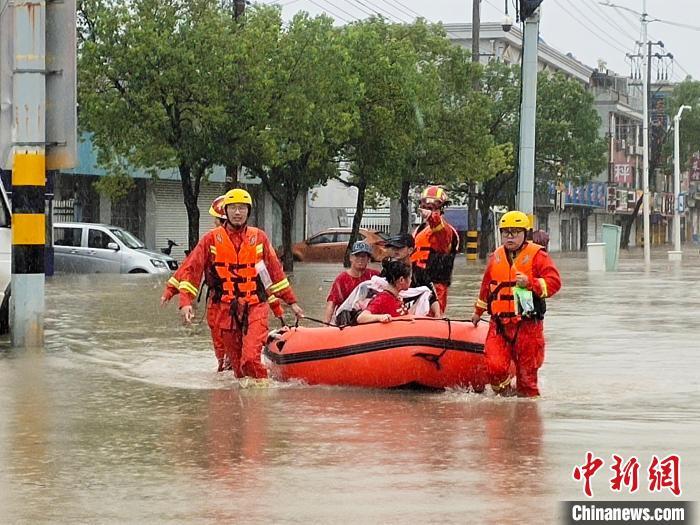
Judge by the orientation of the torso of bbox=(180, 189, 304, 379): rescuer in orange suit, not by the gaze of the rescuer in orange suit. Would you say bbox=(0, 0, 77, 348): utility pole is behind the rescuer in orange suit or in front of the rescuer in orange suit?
behind

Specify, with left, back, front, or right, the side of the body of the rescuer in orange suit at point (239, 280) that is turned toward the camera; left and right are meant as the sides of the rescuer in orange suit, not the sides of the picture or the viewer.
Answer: front

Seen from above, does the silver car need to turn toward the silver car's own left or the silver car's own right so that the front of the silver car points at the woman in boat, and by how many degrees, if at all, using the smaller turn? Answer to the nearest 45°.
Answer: approximately 45° to the silver car's own right

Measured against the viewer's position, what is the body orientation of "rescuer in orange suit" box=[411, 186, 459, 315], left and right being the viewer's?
facing the viewer and to the left of the viewer

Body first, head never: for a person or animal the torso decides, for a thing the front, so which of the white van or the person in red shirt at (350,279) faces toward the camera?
the person in red shirt

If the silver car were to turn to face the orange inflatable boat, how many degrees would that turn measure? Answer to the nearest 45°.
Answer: approximately 45° to its right

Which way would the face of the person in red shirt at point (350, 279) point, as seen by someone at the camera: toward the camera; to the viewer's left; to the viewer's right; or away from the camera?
toward the camera

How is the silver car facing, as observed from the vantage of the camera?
facing the viewer and to the right of the viewer

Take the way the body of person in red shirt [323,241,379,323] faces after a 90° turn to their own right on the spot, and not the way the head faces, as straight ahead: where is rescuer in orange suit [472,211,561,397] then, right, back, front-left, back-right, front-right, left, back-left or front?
back-left

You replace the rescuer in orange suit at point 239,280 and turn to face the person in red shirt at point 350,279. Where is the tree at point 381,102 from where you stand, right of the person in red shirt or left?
left

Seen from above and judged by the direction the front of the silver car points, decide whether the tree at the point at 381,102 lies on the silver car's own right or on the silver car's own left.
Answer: on the silver car's own left

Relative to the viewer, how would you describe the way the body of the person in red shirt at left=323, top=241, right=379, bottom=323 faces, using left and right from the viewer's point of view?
facing the viewer
